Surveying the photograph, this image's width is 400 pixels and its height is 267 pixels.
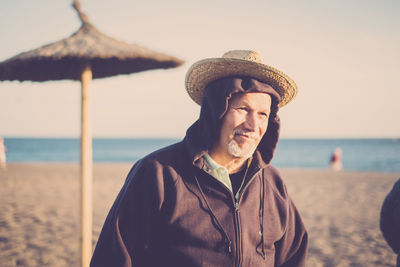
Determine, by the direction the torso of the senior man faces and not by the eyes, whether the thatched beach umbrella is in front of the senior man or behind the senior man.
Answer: behind

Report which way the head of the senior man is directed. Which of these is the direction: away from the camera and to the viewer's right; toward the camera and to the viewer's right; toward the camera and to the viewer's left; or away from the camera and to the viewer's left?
toward the camera and to the viewer's right

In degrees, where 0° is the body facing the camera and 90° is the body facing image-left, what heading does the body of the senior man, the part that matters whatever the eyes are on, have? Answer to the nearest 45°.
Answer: approximately 315°
